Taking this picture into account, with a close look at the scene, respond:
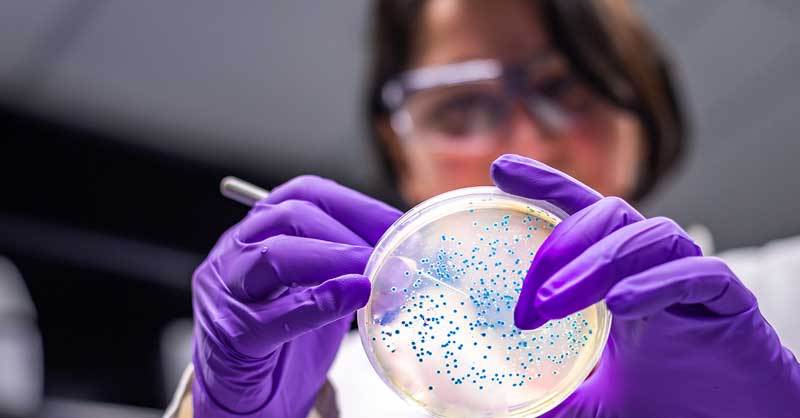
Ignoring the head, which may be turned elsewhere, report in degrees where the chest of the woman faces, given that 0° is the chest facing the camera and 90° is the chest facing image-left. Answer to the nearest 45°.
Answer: approximately 0°
